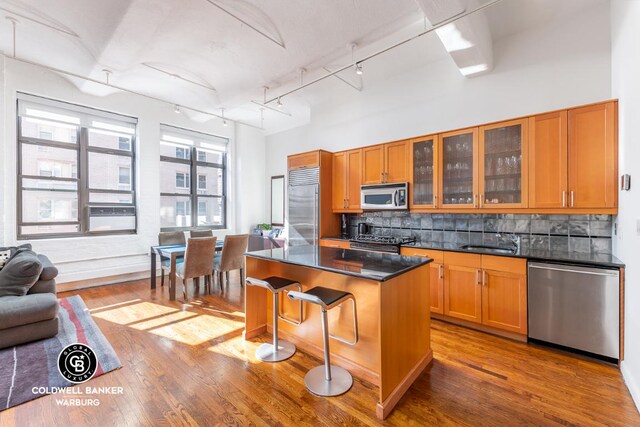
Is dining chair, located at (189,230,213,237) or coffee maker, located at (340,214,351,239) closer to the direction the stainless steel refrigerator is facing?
the dining chair

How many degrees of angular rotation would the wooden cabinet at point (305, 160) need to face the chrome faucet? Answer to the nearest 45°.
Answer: approximately 90° to its left

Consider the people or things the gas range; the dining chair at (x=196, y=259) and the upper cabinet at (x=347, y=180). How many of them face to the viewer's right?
0

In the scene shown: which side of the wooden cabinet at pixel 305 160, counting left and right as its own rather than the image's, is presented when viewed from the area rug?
front

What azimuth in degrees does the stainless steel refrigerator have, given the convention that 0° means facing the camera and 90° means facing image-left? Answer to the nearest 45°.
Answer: approximately 45°

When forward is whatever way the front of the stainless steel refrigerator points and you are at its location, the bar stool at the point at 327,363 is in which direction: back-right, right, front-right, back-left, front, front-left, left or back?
front-left

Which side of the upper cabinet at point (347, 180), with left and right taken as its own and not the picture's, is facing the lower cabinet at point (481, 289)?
left

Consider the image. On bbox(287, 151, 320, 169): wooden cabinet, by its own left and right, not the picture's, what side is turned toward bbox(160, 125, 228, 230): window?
right

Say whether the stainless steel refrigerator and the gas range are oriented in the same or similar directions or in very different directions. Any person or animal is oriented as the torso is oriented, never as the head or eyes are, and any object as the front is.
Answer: same or similar directions

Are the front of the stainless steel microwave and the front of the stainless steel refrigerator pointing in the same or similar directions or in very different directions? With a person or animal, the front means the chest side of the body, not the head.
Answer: same or similar directions

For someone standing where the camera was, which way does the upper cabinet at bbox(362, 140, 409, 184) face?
facing the viewer and to the left of the viewer

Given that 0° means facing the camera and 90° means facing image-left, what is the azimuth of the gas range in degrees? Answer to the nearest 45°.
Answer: approximately 45°

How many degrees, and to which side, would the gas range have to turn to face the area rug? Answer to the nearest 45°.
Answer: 0° — it already faces it

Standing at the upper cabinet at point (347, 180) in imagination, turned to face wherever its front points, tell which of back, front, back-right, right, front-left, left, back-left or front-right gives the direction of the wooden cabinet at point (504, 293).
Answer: left

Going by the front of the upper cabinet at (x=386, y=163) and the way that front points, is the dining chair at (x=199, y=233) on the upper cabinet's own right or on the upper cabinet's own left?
on the upper cabinet's own right

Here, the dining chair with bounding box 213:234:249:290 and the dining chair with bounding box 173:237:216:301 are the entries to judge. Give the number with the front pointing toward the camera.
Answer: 0

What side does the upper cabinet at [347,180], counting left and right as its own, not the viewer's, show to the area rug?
front
